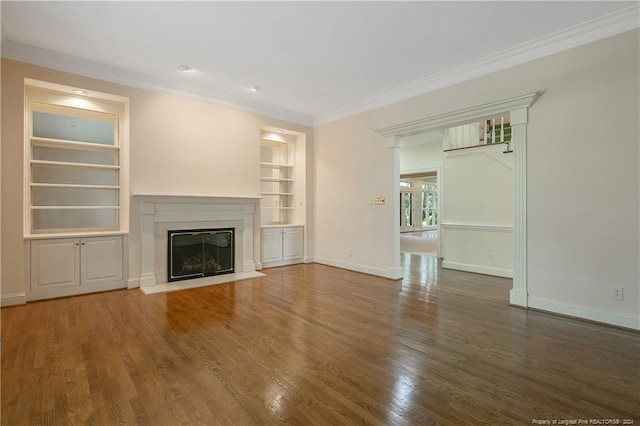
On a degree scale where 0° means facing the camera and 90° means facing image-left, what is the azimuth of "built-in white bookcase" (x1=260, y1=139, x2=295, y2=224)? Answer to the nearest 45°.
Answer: approximately 315°

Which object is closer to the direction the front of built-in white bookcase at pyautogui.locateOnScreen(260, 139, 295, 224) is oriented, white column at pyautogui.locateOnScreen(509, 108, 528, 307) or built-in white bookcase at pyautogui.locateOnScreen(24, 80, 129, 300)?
the white column

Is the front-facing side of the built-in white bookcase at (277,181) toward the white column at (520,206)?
yes

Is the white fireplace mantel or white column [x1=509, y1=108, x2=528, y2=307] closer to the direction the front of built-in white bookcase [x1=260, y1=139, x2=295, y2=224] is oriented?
the white column

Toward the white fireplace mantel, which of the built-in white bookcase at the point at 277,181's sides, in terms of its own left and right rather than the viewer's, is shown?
right

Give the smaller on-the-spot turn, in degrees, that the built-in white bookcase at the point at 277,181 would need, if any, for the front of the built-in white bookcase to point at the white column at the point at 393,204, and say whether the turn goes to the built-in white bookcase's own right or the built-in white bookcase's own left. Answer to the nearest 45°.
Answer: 0° — it already faces it

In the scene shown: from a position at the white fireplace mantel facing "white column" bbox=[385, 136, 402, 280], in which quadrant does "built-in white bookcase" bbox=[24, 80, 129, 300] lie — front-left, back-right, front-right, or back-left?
back-right
